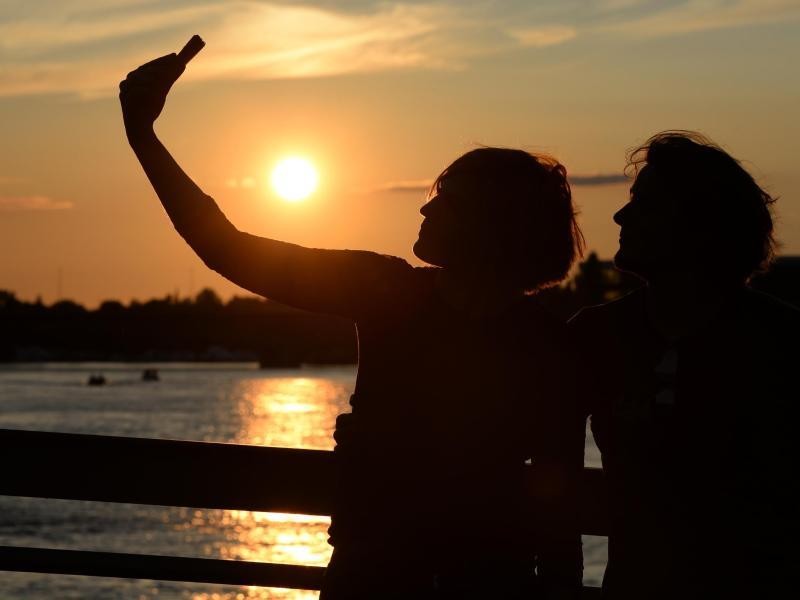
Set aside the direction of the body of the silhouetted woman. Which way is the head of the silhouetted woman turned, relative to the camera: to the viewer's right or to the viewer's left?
to the viewer's left

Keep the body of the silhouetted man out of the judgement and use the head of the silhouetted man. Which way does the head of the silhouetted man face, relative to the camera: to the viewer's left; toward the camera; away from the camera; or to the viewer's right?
to the viewer's left
